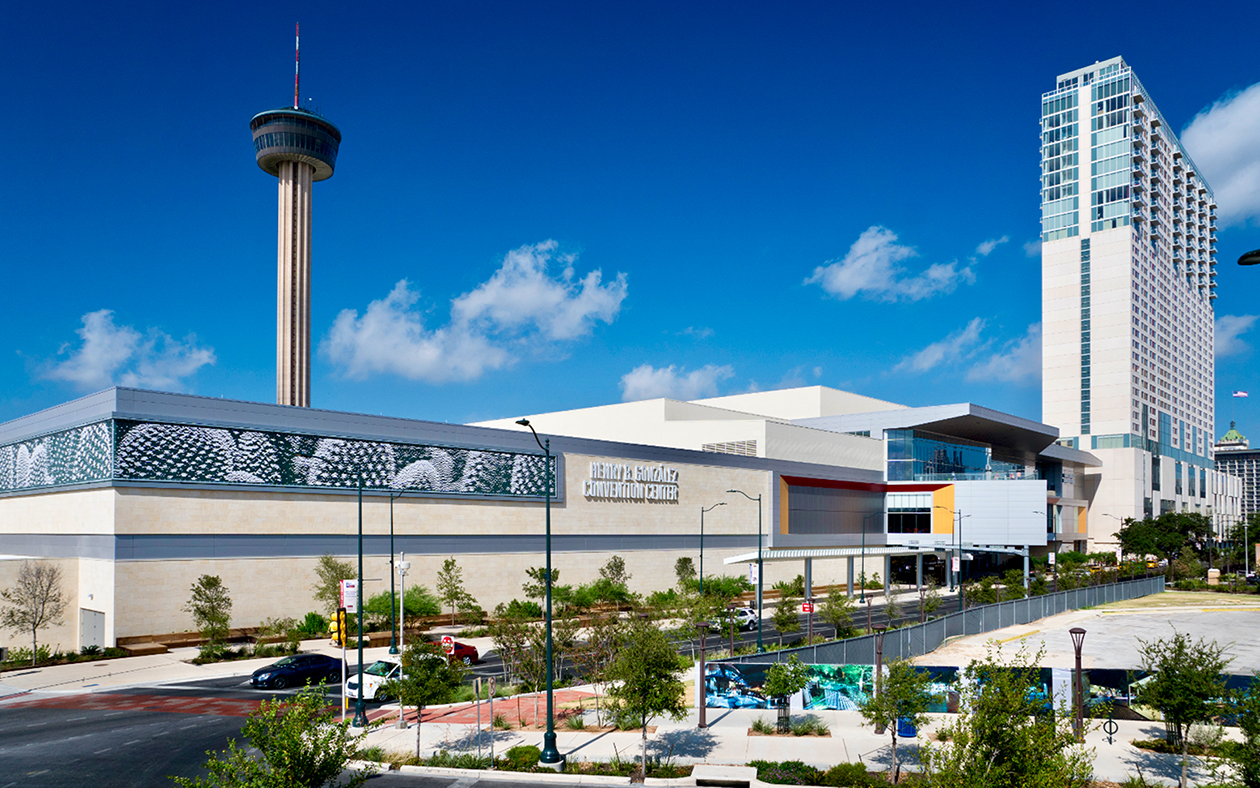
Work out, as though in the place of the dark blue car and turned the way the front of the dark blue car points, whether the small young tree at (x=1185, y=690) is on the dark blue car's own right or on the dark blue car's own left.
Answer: on the dark blue car's own left

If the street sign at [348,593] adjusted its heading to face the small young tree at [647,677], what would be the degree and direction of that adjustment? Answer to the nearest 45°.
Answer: approximately 45° to its left

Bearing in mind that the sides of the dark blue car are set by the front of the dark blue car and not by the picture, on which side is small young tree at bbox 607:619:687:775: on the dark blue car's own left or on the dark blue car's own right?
on the dark blue car's own left

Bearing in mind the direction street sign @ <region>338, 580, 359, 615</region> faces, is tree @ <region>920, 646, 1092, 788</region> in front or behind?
in front

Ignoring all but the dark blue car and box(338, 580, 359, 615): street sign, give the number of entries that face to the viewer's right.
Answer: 0

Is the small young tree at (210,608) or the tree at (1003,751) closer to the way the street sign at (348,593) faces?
the tree

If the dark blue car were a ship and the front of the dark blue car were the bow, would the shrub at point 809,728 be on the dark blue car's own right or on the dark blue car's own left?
on the dark blue car's own left

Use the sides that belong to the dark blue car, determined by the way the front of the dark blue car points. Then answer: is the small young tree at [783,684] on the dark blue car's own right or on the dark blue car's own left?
on the dark blue car's own left

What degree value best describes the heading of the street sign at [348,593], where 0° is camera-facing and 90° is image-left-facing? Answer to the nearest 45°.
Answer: approximately 0°
